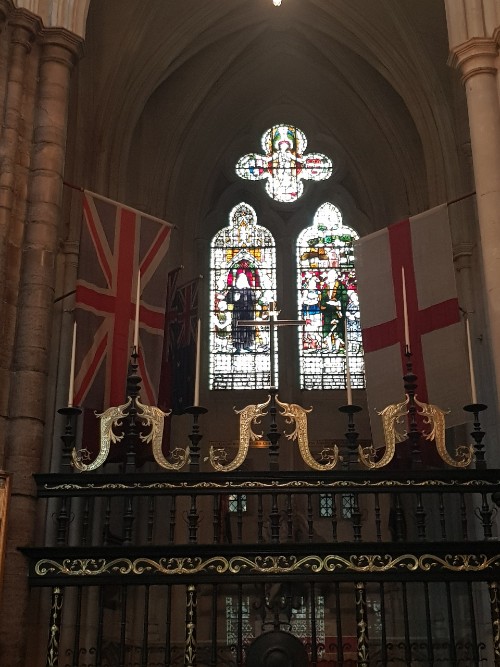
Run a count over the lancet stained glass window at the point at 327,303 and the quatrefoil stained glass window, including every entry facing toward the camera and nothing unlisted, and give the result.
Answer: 2

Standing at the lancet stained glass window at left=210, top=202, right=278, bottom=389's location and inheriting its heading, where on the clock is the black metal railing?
The black metal railing is roughly at 12 o'clock from the lancet stained glass window.

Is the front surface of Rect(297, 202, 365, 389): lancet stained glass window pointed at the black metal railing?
yes

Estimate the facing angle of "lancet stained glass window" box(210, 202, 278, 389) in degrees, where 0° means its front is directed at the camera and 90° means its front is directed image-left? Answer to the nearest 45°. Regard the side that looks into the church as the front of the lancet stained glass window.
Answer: approximately 0°

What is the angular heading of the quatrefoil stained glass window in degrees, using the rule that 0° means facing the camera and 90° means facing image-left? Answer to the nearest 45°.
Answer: approximately 0°

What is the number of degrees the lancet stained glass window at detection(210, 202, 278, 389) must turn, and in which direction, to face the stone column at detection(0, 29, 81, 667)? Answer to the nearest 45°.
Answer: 0° — it already faces it

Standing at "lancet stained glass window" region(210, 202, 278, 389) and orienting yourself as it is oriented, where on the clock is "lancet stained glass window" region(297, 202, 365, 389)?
"lancet stained glass window" region(297, 202, 365, 389) is roughly at 9 o'clock from "lancet stained glass window" region(210, 202, 278, 389).

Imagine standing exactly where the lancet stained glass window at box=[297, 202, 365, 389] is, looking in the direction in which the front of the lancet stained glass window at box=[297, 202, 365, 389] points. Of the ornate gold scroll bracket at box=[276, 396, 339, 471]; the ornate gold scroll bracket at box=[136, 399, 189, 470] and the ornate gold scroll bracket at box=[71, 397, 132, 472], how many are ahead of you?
3
